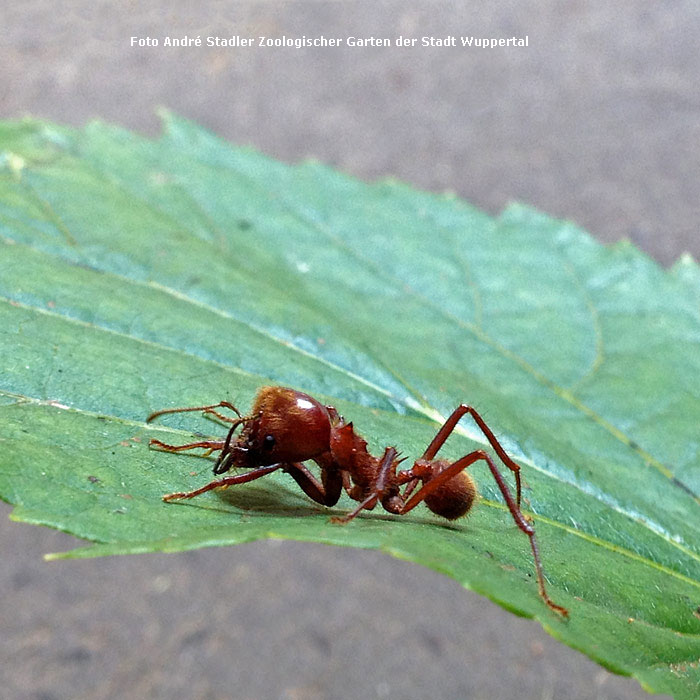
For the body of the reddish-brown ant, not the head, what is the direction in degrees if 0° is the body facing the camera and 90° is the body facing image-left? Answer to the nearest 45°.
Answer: approximately 90°
